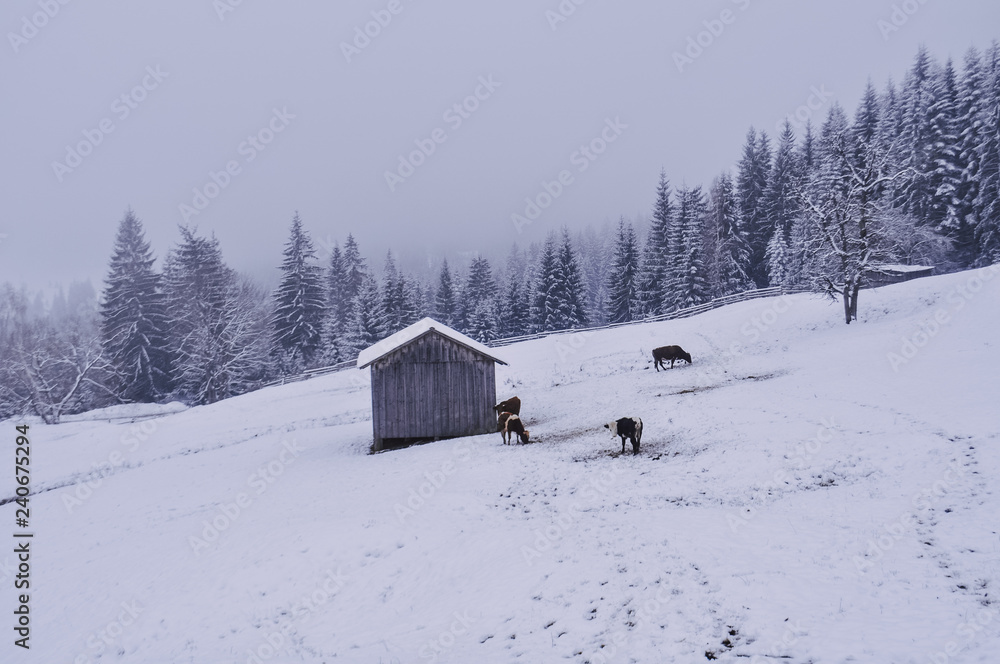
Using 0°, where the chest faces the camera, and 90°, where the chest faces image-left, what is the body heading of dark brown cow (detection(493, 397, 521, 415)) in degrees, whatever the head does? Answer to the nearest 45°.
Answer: approximately 90°

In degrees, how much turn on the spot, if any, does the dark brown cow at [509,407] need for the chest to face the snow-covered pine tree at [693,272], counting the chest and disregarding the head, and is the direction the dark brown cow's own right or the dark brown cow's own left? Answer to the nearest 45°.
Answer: approximately 135° to the dark brown cow's own right

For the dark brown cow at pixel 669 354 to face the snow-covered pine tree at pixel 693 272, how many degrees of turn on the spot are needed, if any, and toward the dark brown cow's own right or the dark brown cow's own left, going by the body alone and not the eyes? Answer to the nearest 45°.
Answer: approximately 90° to the dark brown cow's own left

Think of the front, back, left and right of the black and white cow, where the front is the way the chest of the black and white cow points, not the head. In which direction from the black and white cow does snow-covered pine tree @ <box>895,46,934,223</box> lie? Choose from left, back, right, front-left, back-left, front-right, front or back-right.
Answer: right

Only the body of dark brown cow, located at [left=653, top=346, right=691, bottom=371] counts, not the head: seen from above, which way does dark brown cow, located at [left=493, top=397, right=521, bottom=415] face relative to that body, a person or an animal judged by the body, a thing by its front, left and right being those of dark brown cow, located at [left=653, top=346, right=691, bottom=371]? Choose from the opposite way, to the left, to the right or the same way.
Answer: the opposite way

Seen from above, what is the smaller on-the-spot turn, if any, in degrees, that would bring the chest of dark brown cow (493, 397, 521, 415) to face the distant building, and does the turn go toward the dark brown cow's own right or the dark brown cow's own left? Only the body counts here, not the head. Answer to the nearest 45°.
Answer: approximately 135° to the dark brown cow's own right

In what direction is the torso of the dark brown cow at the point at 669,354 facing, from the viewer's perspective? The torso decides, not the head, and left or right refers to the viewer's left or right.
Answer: facing to the right of the viewer

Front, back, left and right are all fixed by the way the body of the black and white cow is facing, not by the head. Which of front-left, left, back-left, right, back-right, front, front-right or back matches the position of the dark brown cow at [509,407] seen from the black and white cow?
front

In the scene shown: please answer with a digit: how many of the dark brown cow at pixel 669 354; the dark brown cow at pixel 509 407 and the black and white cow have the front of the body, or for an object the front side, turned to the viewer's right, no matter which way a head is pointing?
1

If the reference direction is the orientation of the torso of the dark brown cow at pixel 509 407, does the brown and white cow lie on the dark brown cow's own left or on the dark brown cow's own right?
on the dark brown cow's own left

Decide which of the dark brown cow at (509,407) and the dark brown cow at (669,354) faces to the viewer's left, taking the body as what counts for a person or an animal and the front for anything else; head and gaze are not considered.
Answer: the dark brown cow at (509,407)
